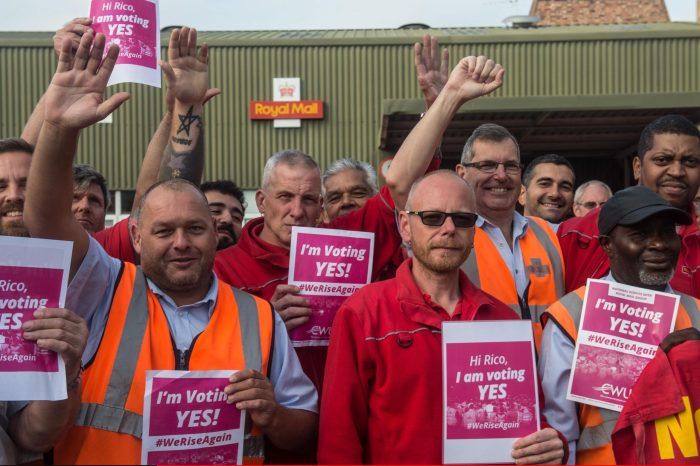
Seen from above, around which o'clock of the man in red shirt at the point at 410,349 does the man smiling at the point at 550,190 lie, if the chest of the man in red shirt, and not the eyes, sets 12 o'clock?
The man smiling is roughly at 8 o'clock from the man in red shirt.

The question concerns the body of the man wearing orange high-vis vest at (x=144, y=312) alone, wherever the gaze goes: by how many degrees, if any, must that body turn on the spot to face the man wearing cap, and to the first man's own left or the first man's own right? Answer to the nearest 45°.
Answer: approximately 90° to the first man's own left

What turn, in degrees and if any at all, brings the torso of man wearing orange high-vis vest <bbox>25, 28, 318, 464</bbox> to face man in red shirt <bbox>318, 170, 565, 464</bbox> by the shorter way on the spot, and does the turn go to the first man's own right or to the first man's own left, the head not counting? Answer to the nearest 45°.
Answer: approximately 90° to the first man's own left

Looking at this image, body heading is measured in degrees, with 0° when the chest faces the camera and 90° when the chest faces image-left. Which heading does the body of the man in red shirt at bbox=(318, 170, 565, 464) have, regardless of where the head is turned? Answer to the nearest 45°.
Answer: approximately 315°

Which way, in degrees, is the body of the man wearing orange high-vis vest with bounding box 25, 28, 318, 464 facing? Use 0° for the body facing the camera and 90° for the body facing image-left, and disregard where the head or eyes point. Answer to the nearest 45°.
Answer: approximately 0°

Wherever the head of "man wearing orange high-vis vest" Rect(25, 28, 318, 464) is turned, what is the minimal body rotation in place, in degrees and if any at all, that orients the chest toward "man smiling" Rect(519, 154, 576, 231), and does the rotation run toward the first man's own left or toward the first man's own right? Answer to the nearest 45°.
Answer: approximately 135° to the first man's own left

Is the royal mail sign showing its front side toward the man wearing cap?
yes

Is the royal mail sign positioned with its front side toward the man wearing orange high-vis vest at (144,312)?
yes

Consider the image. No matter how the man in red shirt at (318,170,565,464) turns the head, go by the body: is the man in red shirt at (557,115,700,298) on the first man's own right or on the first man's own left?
on the first man's own left
